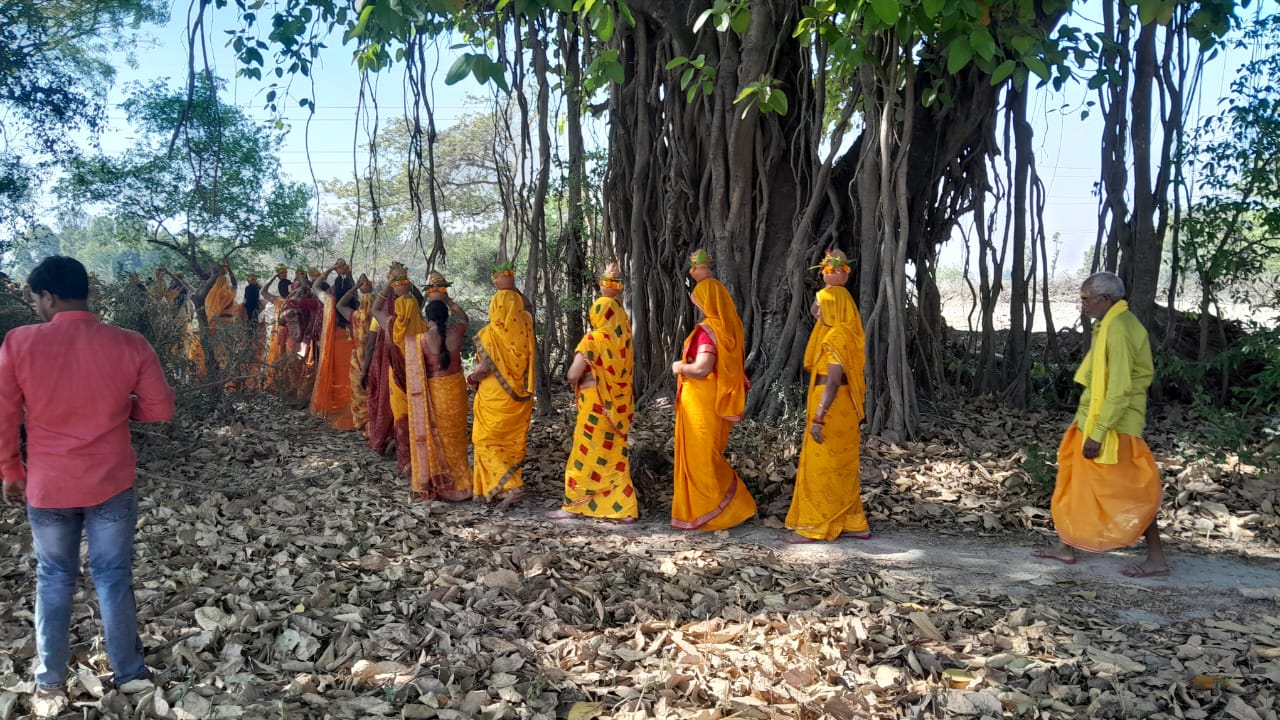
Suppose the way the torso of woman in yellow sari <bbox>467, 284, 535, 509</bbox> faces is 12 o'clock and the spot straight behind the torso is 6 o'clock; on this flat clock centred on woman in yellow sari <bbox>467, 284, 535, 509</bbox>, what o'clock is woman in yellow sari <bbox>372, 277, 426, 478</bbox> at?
woman in yellow sari <bbox>372, 277, 426, 478</bbox> is roughly at 12 o'clock from woman in yellow sari <bbox>467, 284, 535, 509</bbox>.

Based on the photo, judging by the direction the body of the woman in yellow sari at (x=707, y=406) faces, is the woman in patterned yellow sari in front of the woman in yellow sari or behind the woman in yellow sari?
in front

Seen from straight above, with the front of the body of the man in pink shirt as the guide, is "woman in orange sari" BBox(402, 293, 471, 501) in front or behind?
in front

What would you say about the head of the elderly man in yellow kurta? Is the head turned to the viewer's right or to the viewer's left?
to the viewer's left

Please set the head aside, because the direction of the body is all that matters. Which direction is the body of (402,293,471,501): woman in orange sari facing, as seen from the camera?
away from the camera

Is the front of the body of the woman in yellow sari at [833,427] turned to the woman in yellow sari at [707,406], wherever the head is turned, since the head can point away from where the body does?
yes

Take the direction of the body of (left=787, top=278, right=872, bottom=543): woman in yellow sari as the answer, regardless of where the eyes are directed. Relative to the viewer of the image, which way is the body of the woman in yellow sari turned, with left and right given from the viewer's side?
facing to the left of the viewer

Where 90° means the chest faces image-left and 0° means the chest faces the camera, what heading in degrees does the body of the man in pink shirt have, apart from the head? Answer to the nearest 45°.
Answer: approximately 180°

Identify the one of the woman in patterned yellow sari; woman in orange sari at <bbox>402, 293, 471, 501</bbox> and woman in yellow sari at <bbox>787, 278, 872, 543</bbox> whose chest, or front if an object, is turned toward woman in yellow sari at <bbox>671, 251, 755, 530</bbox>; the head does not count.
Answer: woman in yellow sari at <bbox>787, 278, 872, 543</bbox>

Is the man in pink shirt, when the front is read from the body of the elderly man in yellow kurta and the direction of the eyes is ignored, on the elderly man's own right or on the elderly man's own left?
on the elderly man's own left

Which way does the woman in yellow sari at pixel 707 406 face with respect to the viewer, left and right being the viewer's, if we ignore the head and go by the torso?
facing to the left of the viewer

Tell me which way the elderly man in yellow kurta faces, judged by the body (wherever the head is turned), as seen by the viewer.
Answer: to the viewer's left

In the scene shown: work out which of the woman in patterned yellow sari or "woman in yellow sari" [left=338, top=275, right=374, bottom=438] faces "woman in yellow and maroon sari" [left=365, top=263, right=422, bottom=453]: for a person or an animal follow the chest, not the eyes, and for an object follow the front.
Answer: the woman in patterned yellow sari

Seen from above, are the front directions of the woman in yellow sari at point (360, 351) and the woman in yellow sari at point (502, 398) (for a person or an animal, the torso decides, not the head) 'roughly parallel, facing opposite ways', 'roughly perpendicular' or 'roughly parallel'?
roughly parallel
